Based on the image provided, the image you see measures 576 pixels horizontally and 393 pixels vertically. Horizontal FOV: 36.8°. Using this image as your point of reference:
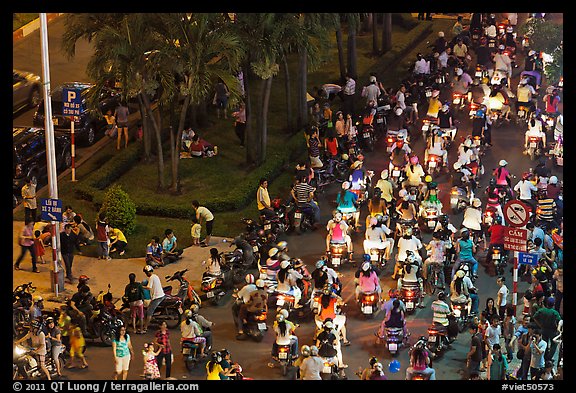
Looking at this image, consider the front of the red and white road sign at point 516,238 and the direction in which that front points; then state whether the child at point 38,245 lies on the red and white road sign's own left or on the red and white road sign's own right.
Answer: on the red and white road sign's own right

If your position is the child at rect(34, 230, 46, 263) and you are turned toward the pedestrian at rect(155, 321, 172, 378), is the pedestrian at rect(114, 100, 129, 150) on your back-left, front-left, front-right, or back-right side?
back-left
